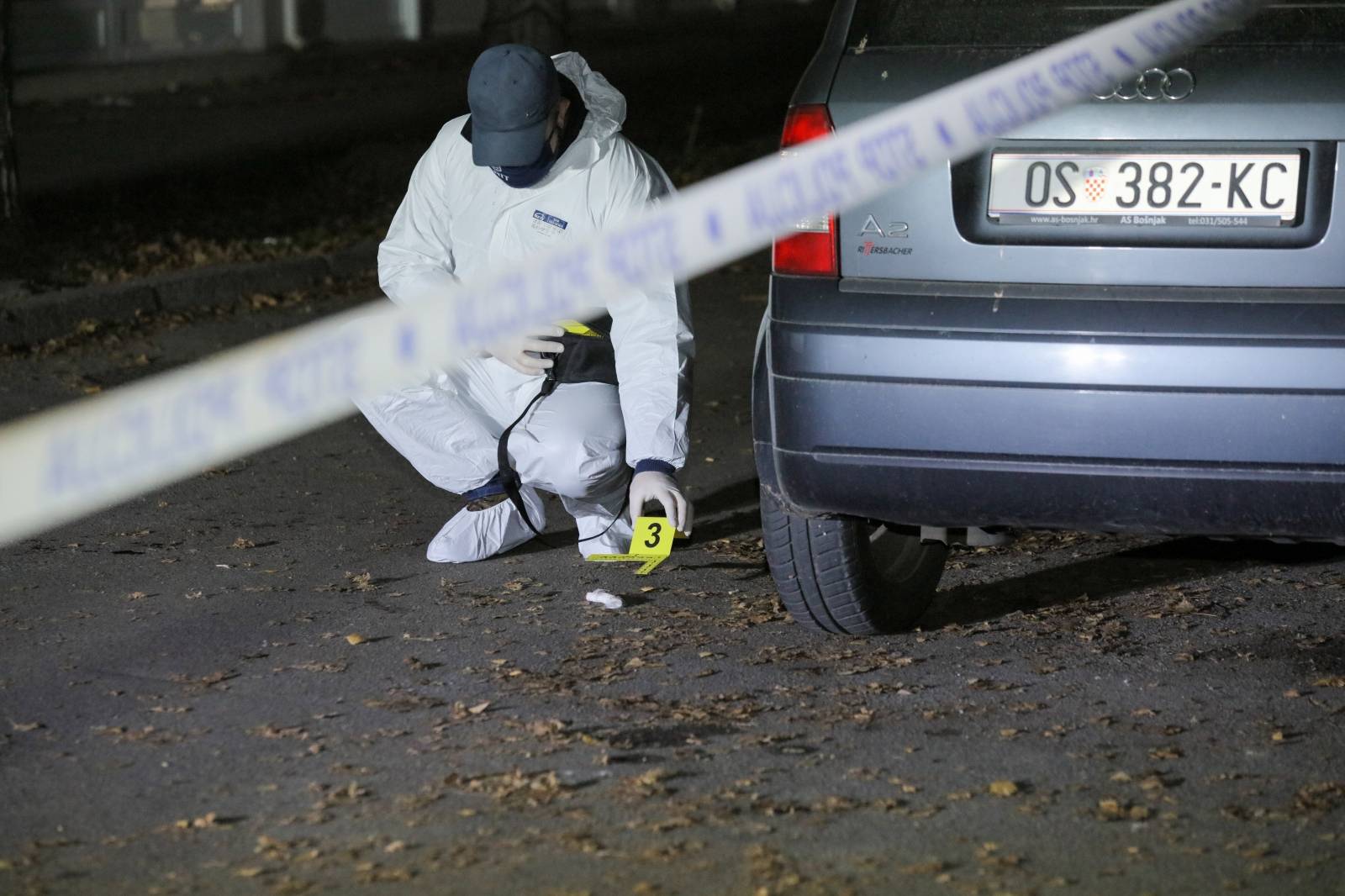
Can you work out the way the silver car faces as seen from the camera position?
facing away from the viewer

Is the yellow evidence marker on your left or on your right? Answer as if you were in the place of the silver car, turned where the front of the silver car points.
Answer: on your left
